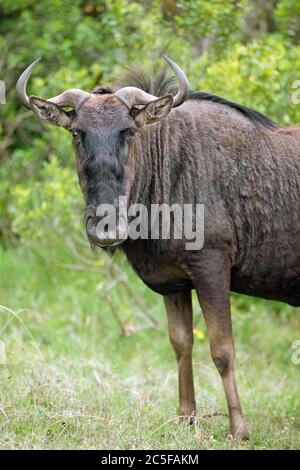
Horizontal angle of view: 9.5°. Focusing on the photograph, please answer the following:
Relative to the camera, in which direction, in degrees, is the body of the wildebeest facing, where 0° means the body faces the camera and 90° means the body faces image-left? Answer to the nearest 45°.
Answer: approximately 45°
